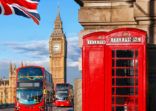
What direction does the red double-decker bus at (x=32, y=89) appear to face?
toward the camera

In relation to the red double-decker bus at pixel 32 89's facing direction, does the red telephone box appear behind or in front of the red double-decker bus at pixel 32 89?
in front

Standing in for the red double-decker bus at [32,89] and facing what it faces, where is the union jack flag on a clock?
The union jack flag is roughly at 12 o'clock from the red double-decker bus.

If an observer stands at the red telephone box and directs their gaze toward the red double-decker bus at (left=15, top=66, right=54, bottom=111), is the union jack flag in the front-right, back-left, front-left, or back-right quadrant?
front-left

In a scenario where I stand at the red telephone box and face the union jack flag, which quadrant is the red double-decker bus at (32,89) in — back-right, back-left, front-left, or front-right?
front-right
